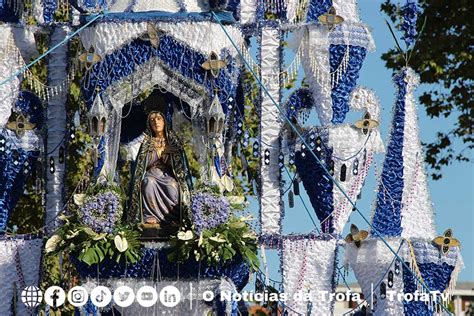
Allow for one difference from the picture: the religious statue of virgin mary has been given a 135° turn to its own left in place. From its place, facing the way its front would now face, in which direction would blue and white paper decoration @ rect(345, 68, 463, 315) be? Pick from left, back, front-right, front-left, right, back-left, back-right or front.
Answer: front-right

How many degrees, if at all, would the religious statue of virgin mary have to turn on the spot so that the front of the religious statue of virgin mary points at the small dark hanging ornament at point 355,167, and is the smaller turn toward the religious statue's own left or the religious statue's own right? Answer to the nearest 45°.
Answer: approximately 90° to the religious statue's own left

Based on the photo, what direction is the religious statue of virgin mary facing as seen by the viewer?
toward the camera

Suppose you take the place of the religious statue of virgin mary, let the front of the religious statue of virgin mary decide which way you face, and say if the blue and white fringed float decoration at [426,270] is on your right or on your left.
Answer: on your left

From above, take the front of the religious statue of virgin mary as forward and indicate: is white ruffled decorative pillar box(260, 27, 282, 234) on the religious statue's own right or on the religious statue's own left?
on the religious statue's own left
